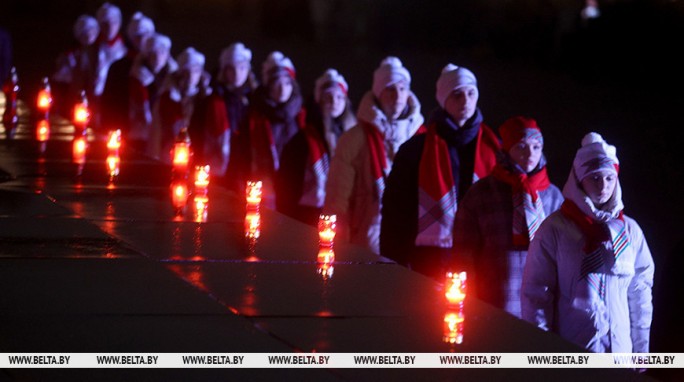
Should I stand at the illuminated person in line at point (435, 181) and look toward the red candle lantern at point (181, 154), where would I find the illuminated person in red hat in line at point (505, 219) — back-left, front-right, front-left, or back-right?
back-left

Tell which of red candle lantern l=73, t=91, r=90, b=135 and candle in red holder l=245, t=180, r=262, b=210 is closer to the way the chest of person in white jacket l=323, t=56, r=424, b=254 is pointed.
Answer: the candle in red holder

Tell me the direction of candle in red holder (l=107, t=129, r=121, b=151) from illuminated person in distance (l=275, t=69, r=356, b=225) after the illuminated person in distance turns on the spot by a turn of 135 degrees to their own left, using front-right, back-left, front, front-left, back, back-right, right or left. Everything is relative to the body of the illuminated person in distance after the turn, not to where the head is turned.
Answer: left

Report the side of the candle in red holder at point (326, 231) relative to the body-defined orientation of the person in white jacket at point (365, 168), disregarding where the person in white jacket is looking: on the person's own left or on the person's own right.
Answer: on the person's own right

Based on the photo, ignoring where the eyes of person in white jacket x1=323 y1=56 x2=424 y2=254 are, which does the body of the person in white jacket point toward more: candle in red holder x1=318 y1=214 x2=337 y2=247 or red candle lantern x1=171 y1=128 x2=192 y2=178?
the candle in red holder
